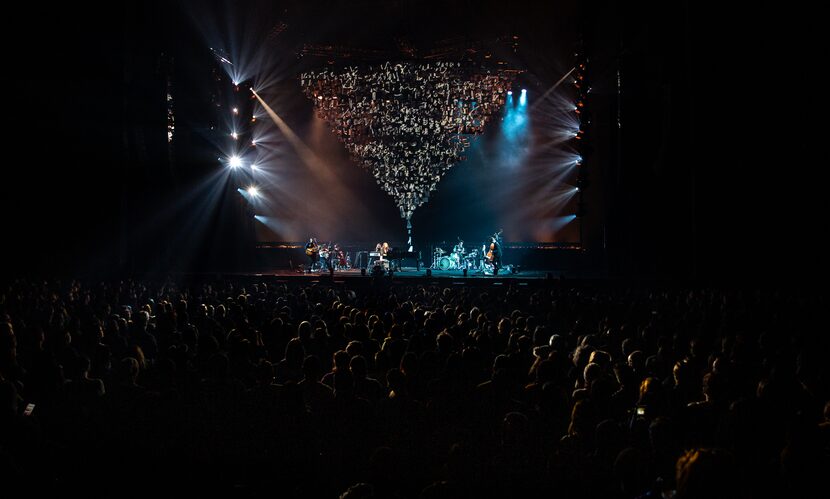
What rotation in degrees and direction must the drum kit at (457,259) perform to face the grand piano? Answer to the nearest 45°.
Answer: approximately 45° to its right

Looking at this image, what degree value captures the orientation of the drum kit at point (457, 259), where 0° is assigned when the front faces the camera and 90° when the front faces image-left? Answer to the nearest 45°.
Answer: approximately 0°
